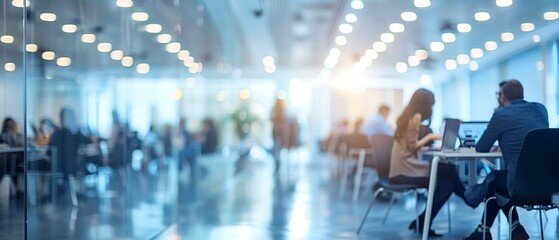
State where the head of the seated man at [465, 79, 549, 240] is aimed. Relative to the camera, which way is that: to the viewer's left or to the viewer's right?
to the viewer's left

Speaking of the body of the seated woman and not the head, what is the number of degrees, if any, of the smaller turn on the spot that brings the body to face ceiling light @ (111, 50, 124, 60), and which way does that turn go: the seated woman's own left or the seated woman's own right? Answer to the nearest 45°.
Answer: approximately 180°

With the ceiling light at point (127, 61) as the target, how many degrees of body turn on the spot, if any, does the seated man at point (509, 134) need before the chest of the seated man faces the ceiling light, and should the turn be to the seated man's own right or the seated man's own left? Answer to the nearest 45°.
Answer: approximately 45° to the seated man's own left

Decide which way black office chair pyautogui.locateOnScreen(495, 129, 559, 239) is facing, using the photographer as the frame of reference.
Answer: facing away from the viewer and to the left of the viewer

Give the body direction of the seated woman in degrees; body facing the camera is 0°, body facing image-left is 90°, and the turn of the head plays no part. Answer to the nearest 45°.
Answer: approximately 270°

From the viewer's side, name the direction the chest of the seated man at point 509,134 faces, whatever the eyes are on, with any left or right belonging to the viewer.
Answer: facing away from the viewer and to the left of the viewer

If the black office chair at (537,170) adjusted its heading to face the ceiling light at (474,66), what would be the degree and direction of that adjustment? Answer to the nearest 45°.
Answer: approximately 45° to its right

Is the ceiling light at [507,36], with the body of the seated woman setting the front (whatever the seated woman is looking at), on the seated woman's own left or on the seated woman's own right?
on the seated woman's own left
